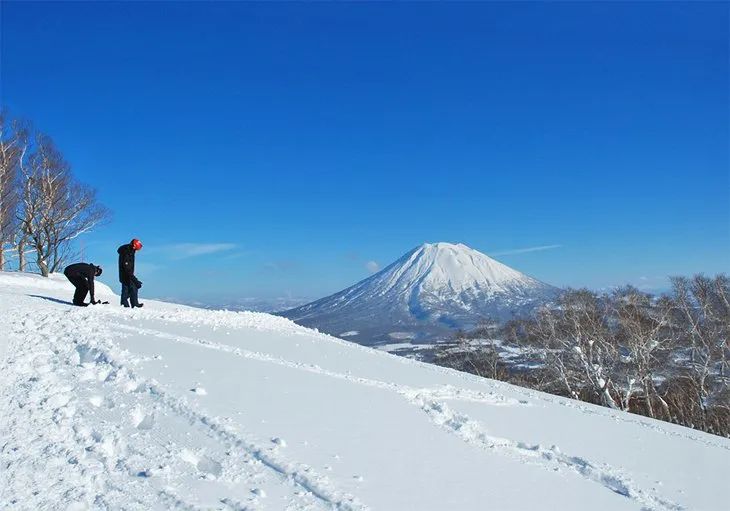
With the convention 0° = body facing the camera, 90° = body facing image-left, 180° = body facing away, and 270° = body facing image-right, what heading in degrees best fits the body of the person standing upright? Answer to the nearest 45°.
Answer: approximately 270°

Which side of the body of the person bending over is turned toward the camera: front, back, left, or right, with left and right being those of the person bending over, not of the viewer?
right

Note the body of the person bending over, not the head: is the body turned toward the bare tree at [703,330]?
yes

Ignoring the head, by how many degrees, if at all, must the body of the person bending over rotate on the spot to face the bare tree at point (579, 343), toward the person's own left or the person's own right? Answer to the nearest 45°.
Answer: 0° — they already face it

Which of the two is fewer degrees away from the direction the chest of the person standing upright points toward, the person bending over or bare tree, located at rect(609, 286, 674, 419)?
the bare tree

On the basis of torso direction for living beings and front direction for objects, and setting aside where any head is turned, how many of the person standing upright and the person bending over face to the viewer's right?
2
